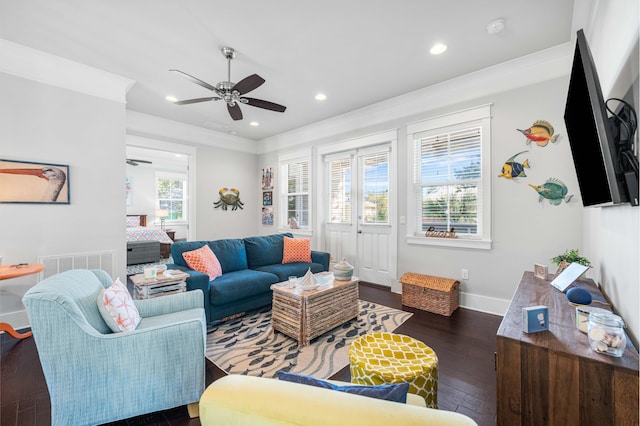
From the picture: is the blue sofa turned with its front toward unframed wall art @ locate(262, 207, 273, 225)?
no

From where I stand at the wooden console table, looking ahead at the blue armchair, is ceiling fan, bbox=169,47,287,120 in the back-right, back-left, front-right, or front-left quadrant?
front-right

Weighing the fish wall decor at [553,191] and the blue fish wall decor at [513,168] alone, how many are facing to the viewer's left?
2

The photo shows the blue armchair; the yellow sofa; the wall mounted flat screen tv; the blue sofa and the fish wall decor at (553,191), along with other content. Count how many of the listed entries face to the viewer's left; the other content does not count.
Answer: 2

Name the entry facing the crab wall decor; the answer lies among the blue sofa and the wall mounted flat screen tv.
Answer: the wall mounted flat screen tv

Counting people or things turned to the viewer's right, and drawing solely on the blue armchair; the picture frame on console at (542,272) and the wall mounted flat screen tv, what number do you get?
1

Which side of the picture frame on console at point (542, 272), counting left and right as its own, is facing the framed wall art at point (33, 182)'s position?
front

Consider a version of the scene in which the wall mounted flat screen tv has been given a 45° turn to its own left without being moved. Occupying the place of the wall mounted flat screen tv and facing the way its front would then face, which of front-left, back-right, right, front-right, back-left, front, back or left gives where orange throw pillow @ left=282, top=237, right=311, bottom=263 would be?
front-right

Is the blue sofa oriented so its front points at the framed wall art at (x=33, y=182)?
no

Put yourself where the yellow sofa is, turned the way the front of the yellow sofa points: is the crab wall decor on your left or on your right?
on your left

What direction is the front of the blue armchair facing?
to the viewer's right

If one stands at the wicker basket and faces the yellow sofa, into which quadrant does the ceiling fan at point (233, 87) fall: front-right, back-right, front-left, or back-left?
front-right

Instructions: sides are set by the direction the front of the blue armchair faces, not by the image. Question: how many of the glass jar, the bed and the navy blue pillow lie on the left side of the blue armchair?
1

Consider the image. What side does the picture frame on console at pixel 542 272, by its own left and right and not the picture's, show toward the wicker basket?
right

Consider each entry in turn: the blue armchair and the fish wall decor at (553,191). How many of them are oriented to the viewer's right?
1

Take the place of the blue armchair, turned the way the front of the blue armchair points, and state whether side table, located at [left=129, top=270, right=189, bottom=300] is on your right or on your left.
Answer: on your left

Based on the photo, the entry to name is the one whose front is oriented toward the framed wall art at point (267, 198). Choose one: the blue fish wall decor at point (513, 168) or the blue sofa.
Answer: the blue fish wall decor

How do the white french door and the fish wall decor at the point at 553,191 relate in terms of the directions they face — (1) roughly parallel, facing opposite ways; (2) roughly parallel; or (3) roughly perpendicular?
roughly perpendicular

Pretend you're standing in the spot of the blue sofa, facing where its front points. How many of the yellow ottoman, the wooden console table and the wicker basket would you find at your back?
0
